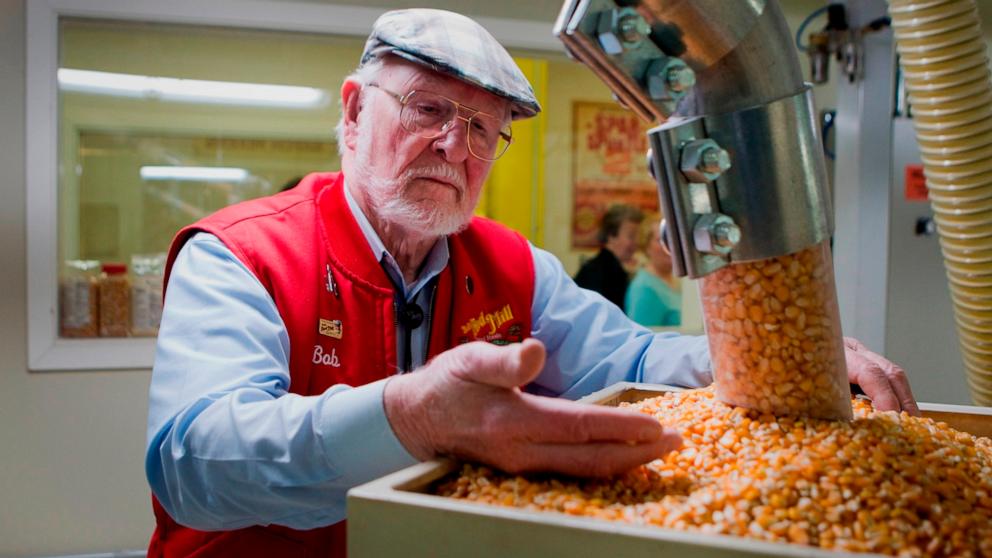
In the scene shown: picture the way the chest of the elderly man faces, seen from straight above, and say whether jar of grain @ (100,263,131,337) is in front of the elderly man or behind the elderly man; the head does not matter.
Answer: behind

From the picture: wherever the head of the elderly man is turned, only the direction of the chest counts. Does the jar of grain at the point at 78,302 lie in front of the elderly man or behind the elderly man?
behind

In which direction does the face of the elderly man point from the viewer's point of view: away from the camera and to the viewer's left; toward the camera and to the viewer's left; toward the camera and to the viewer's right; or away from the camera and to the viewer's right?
toward the camera and to the viewer's right

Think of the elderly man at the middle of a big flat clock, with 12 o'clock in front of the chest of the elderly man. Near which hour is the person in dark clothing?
The person in dark clothing is roughly at 8 o'clock from the elderly man.

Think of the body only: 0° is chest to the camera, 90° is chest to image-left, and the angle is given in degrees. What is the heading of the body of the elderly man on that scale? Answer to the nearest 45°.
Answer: approximately 315°

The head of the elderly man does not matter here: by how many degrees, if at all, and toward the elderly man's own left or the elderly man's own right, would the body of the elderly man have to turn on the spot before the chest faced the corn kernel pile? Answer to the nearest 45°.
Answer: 0° — they already face it
